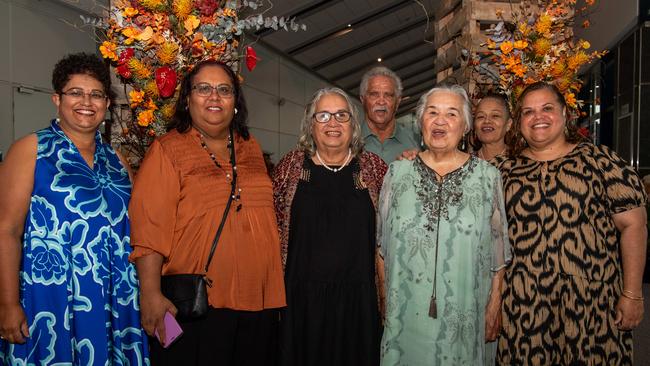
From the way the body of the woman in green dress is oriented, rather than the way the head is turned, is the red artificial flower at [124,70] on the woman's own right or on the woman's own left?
on the woman's own right

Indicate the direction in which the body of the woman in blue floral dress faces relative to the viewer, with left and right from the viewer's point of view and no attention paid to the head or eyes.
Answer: facing the viewer and to the right of the viewer

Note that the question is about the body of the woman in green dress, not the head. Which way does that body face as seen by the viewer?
toward the camera

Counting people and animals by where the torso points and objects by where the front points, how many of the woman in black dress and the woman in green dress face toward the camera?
2

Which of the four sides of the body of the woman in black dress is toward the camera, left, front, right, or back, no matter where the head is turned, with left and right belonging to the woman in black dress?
front
